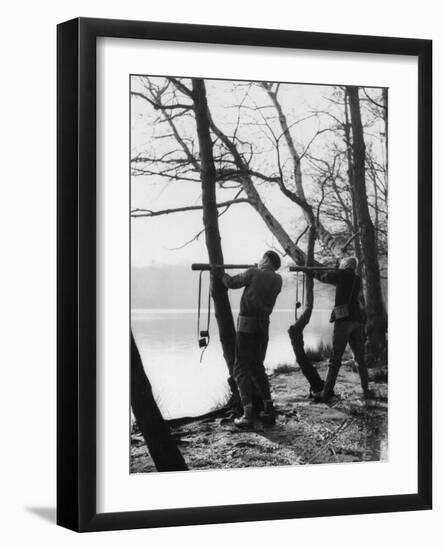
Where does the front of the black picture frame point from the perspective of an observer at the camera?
facing the viewer and to the right of the viewer
